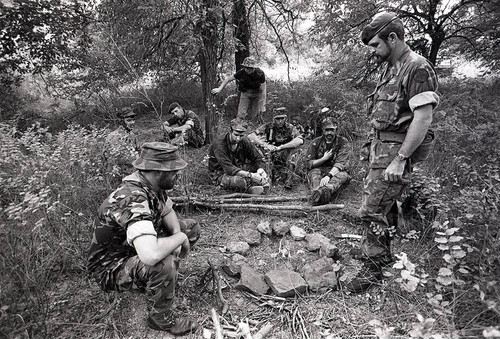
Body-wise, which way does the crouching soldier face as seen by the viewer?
to the viewer's right

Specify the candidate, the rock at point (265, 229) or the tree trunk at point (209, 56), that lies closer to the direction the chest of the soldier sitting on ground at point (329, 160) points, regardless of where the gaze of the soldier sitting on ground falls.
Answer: the rock

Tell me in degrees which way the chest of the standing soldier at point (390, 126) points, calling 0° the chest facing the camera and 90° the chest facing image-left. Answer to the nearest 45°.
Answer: approximately 45°

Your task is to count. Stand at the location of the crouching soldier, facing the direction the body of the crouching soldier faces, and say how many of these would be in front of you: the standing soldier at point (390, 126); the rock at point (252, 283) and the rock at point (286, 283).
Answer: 3

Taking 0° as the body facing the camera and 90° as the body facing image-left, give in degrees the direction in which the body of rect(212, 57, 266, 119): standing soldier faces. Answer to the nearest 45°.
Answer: approximately 0°

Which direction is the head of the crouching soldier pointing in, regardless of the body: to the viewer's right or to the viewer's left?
to the viewer's right

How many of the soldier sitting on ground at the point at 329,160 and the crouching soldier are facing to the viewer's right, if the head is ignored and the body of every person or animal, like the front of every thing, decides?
1

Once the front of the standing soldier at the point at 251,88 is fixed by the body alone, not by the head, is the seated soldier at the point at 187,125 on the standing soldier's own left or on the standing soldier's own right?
on the standing soldier's own right
